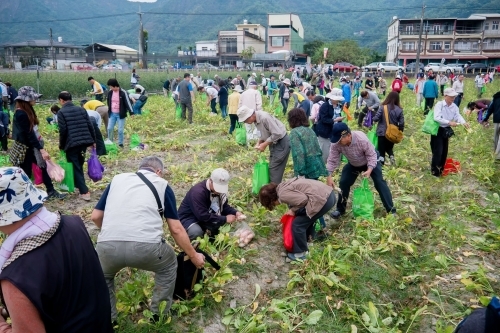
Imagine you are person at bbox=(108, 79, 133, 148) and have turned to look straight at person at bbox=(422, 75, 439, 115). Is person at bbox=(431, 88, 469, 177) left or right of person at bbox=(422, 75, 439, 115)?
right

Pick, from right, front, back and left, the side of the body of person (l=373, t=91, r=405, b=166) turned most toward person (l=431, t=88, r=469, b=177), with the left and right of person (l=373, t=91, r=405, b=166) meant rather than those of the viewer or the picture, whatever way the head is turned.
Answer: right

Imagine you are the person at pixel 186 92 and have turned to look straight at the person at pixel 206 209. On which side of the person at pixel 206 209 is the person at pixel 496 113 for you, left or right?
left

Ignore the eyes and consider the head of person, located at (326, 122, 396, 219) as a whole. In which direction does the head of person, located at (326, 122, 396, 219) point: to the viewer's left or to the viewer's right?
to the viewer's left

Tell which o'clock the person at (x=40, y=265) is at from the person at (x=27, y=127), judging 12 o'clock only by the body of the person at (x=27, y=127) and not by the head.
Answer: the person at (x=40, y=265) is roughly at 3 o'clock from the person at (x=27, y=127).

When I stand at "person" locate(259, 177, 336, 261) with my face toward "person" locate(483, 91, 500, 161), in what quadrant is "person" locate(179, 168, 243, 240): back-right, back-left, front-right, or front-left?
back-left

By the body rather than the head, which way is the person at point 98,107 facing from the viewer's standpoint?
to the viewer's left

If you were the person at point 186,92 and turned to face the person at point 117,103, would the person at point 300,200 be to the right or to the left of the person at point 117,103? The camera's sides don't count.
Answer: left
